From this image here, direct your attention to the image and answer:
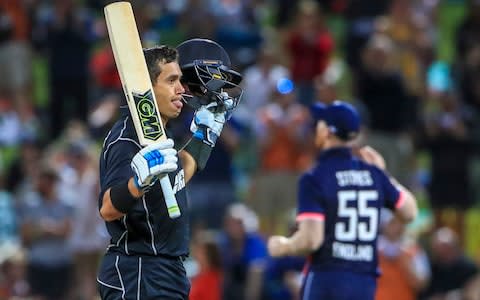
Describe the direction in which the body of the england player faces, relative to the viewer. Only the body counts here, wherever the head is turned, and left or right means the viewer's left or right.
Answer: facing away from the viewer and to the left of the viewer

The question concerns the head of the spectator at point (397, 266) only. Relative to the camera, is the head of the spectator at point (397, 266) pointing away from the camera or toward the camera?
toward the camera

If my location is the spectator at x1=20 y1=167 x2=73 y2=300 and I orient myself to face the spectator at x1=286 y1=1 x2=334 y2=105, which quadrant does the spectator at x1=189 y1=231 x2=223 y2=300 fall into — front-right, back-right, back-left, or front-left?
front-right

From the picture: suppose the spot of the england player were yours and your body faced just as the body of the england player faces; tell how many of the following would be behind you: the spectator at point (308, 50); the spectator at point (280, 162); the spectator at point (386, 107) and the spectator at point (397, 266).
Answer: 0

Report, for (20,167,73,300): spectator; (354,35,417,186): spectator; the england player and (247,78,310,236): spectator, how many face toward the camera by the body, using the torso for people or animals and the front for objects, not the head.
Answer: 3

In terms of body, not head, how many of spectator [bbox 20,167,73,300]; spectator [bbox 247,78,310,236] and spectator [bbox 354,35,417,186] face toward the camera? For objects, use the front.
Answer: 3

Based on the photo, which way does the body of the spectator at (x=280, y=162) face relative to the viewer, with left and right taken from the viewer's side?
facing the viewer

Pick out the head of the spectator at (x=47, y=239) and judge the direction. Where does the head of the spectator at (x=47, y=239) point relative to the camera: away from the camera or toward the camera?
toward the camera

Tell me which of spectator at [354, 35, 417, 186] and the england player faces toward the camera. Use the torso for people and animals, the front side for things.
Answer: the spectator

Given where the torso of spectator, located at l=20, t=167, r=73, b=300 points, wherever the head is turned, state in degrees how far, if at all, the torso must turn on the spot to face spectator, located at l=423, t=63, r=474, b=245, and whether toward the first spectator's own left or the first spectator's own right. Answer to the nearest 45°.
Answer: approximately 90° to the first spectator's own left

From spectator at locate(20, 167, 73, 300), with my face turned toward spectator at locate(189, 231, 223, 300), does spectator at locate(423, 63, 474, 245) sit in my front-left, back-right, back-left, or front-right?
front-left

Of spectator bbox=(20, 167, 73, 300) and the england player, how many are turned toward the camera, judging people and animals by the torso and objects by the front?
1

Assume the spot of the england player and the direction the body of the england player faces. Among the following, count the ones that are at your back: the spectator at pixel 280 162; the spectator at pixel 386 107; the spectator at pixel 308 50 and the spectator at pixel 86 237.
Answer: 0

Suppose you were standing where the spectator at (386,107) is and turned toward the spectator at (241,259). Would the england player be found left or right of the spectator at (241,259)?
left

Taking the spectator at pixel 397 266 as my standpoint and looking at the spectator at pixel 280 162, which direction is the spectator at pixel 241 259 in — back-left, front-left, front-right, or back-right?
front-left
